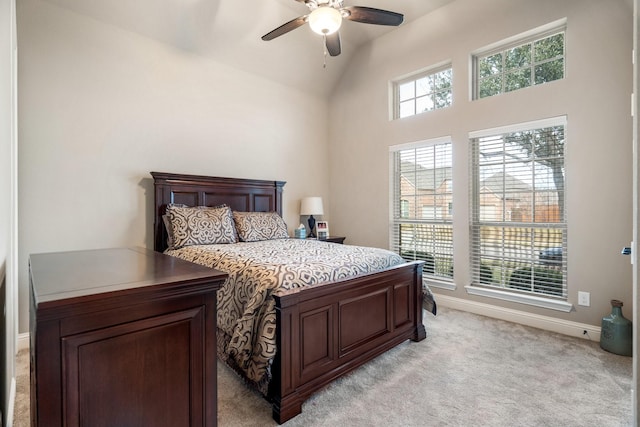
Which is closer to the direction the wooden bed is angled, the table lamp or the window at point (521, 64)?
the window

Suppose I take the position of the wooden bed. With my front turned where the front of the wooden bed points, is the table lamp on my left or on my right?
on my left

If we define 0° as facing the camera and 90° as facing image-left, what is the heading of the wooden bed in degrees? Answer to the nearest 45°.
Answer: approximately 315°

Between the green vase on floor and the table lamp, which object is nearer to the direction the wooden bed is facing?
the green vase on floor

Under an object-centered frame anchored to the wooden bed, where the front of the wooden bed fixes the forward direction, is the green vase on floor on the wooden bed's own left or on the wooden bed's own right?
on the wooden bed's own left

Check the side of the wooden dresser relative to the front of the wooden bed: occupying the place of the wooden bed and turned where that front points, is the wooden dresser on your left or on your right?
on your right

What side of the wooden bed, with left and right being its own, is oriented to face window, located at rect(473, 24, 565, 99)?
left
